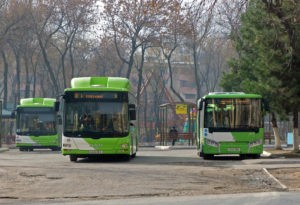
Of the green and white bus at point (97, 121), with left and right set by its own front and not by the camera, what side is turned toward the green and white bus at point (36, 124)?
back

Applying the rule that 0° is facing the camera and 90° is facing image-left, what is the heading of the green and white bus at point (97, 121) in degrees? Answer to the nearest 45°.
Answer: approximately 0°

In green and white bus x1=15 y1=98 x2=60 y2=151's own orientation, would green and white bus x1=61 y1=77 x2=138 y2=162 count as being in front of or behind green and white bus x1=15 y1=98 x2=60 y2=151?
in front

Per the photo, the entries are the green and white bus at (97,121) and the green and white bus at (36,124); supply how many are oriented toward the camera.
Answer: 2

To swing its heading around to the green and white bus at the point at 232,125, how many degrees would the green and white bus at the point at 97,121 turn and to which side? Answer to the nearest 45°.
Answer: approximately 90° to its left

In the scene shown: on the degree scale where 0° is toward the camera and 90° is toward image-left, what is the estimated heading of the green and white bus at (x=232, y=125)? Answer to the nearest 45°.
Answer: approximately 0°

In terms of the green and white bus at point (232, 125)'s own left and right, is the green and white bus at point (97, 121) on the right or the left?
on its right
